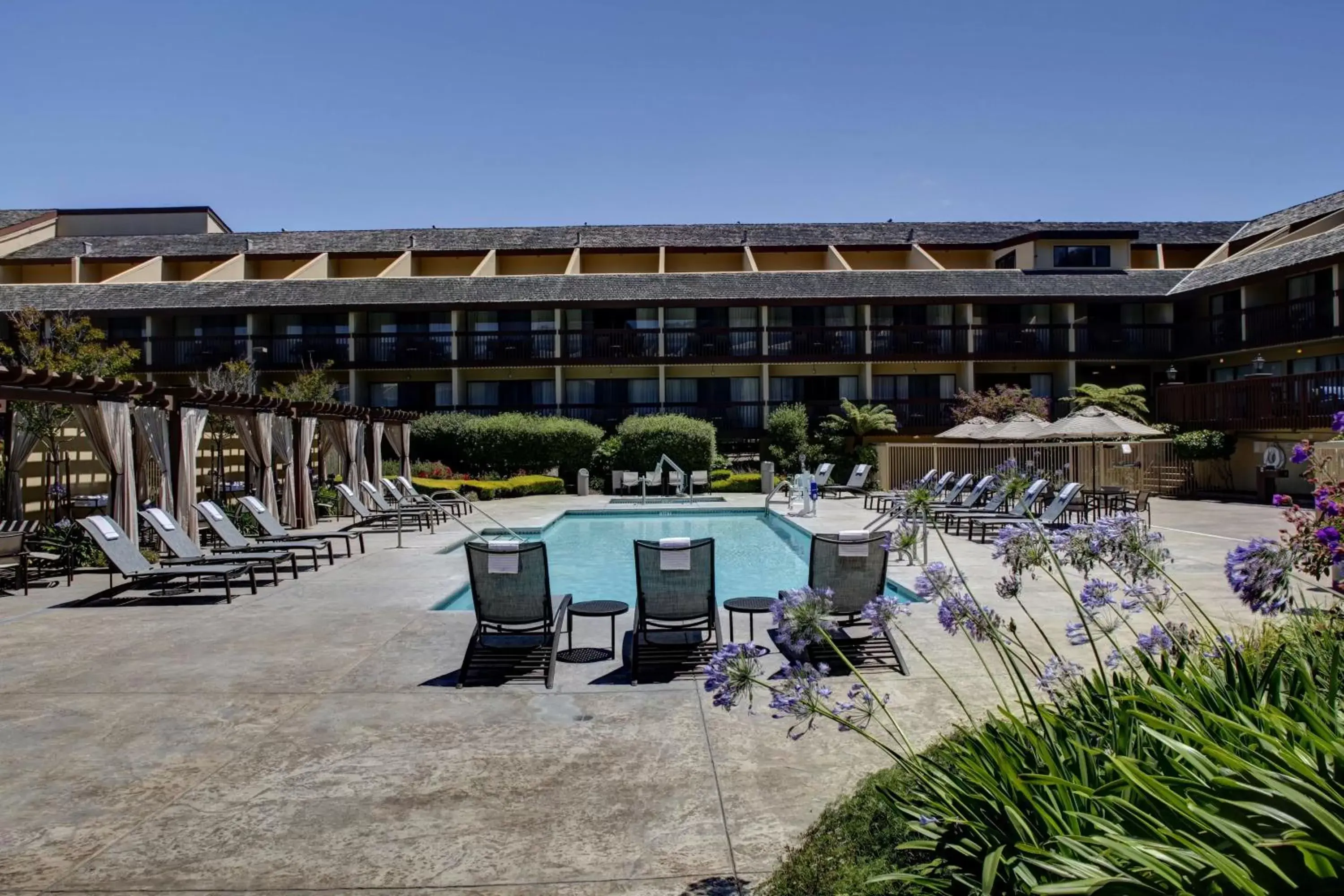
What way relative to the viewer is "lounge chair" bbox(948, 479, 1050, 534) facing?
to the viewer's left

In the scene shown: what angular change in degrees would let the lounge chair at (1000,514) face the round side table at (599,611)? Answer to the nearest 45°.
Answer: approximately 90° to its left

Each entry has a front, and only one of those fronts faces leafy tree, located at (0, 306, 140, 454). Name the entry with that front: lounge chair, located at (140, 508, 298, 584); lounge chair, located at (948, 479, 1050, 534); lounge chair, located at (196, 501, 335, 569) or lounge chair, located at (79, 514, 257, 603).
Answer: lounge chair, located at (948, 479, 1050, 534)

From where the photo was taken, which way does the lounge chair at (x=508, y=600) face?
away from the camera

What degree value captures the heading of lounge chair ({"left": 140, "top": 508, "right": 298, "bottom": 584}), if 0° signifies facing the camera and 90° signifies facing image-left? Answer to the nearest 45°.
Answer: approximately 270°

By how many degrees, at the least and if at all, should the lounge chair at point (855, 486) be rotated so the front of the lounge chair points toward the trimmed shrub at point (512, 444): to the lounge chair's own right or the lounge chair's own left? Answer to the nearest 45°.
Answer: approximately 45° to the lounge chair's own right

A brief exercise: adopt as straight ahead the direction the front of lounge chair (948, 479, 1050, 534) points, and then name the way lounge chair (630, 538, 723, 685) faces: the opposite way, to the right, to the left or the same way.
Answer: to the right

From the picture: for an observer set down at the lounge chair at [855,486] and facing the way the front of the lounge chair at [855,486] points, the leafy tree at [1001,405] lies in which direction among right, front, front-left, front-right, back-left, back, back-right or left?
back

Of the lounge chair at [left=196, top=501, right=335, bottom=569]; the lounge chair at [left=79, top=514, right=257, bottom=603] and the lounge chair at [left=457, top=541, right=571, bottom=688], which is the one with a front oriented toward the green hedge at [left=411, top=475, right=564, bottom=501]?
the lounge chair at [left=457, top=541, right=571, bottom=688]

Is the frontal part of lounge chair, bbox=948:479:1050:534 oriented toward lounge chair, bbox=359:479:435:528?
yes
